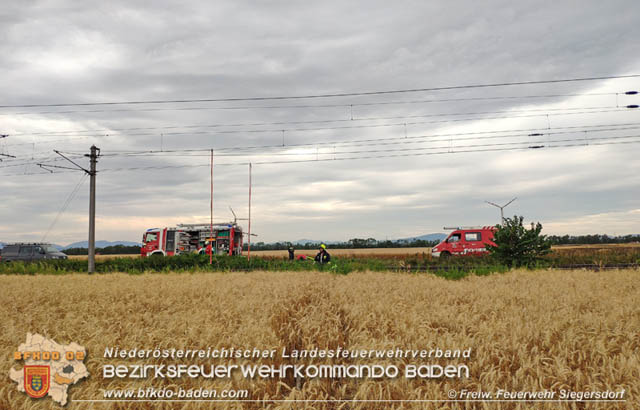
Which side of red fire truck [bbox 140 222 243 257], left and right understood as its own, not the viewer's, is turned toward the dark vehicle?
front

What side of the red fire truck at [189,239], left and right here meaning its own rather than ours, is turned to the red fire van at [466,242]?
back

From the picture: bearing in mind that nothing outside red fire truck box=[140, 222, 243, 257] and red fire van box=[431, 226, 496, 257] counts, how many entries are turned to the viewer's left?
2

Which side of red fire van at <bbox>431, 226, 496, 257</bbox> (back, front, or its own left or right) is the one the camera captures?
left

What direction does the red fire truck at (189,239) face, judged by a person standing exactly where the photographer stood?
facing to the left of the viewer
